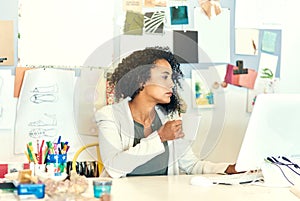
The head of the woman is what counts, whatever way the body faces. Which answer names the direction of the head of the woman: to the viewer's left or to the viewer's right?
to the viewer's right

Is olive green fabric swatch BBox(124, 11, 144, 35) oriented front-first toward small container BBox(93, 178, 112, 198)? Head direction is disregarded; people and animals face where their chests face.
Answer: yes

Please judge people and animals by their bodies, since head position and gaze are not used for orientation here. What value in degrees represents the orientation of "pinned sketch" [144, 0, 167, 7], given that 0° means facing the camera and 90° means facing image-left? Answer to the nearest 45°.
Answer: approximately 0°

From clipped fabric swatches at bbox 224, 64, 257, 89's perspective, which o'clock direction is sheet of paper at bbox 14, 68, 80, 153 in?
The sheet of paper is roughly at 2 o'clock from the clipped fabric swatches.

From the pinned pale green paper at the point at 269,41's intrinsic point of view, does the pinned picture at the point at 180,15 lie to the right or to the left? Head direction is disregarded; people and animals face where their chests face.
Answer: on its right
